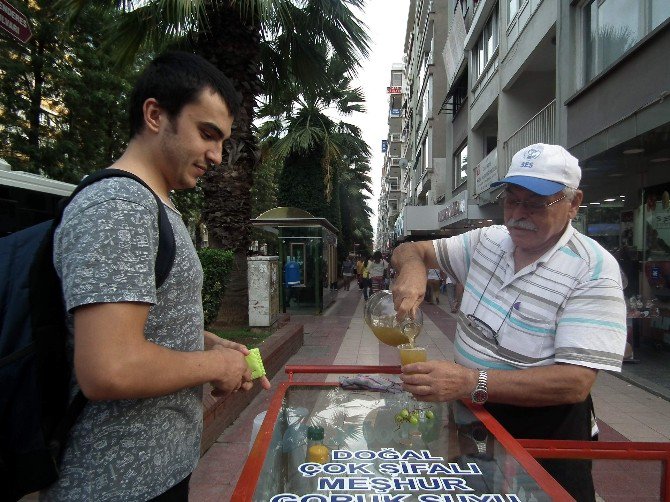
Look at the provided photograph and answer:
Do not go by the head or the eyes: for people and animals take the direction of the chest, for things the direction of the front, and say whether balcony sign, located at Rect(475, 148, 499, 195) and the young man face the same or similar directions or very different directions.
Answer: very different directions

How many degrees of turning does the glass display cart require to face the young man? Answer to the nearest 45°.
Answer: approximately 45° to its right

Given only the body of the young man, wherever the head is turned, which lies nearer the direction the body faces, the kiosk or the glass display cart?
the glass display cart

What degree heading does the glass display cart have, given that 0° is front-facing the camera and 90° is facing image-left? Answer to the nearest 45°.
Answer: approximately 0°

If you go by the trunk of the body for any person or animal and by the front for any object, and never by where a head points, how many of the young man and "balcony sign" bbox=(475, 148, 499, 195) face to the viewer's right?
1

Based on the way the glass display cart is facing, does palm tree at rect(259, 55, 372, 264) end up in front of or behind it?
behind

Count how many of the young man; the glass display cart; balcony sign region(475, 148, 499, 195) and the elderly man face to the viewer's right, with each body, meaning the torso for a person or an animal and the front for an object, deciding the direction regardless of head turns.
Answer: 1

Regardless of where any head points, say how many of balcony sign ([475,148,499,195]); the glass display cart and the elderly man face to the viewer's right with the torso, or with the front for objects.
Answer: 0

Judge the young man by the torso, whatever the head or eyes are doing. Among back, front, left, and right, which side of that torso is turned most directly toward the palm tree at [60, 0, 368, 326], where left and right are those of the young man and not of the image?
left

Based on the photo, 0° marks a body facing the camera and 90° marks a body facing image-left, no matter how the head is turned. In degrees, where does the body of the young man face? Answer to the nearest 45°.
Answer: approximately 270°

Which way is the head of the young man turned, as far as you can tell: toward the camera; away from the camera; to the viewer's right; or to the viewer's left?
to the viewer's right

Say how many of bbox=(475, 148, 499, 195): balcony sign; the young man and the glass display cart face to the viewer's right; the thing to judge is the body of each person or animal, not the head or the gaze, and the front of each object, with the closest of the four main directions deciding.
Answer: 1

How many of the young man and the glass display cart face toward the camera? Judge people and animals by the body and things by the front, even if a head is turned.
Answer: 1
